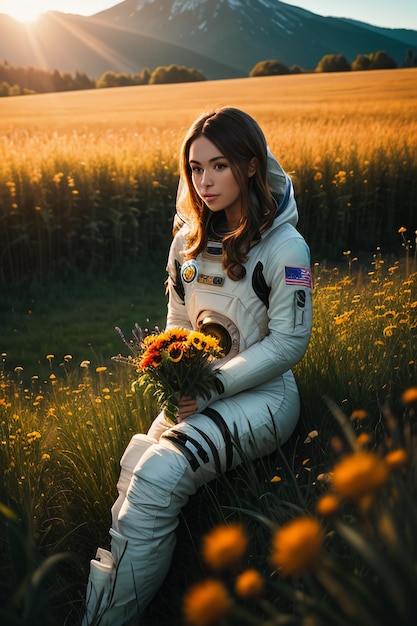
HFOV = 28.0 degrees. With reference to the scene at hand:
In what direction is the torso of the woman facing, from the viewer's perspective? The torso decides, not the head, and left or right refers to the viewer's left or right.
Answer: facing the viewer and to the left of the viewer

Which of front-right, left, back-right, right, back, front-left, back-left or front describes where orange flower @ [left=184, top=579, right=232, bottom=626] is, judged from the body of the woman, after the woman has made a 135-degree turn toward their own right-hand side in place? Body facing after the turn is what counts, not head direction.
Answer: back

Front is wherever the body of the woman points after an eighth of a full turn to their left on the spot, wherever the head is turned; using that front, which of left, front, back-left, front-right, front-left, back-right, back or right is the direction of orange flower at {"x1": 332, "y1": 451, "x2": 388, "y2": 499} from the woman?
front

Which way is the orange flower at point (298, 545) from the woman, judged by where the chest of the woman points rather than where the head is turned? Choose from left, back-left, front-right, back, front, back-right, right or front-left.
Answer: front-left

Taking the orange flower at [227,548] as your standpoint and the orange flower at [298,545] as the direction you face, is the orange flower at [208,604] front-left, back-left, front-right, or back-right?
back-right

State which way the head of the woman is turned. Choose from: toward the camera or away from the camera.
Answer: toward the camera

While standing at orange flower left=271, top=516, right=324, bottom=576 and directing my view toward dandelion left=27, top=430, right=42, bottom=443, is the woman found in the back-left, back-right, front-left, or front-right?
front-right

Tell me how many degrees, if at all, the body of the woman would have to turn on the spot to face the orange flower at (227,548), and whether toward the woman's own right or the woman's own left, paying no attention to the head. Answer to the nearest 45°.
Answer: approximately 45° to the woman's own left

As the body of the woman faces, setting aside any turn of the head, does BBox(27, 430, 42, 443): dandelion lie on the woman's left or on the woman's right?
on the woman's right
